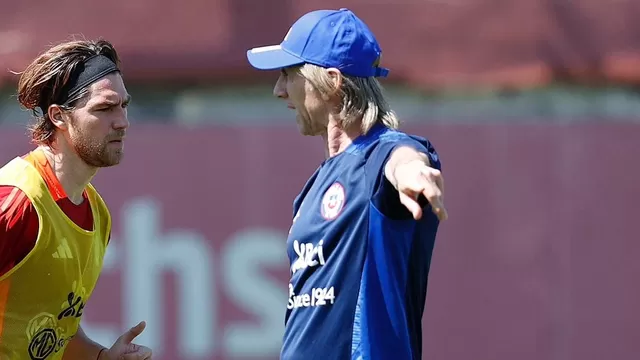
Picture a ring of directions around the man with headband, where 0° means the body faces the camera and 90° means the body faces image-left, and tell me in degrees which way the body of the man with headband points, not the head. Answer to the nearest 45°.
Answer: approximately 315°
